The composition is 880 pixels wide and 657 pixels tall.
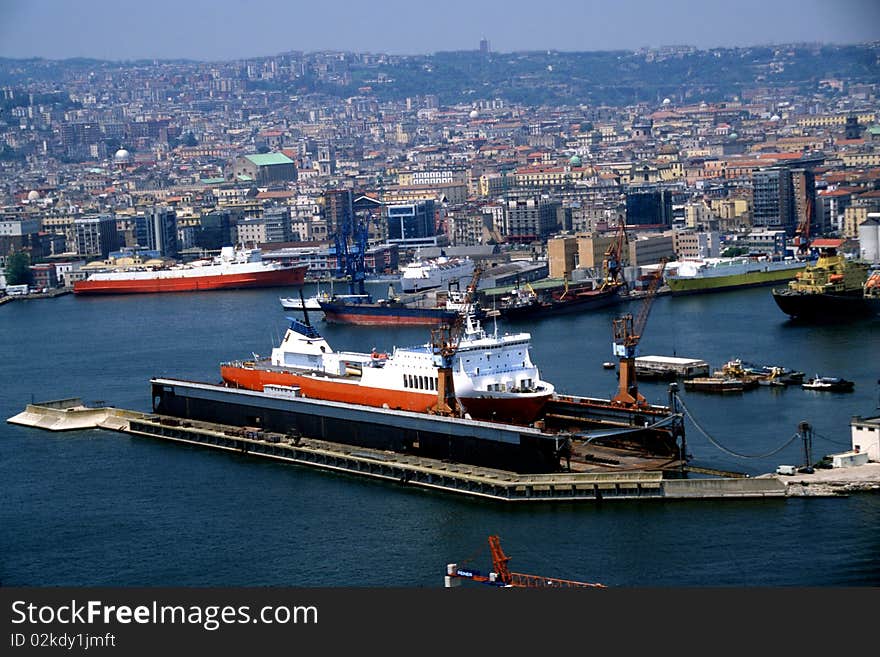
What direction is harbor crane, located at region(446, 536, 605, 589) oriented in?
to the viewer's right

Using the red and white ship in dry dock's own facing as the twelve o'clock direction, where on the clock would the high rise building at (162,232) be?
The high rise building is roughly at 7 o'clock from the red and white ship in dry dock.

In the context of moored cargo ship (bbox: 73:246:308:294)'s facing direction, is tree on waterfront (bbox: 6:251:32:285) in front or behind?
behind

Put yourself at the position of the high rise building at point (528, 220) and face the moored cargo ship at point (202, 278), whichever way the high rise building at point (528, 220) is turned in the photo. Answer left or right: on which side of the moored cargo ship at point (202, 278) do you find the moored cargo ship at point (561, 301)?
left

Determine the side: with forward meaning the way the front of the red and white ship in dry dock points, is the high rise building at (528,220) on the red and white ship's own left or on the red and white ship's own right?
on the red and white ship's own left

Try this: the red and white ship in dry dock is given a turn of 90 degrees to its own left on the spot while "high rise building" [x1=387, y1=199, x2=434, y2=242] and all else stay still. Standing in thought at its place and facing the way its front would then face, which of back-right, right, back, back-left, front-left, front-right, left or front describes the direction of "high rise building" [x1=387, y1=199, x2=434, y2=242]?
front-left

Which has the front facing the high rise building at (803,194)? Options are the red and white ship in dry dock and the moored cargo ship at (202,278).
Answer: the moored cargo ship

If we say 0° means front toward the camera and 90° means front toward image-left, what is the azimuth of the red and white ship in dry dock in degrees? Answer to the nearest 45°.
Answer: approximately 315°

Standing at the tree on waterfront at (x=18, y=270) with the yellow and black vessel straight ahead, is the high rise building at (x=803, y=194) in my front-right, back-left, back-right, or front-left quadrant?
front-left

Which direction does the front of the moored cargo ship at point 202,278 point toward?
to the viewer's right
